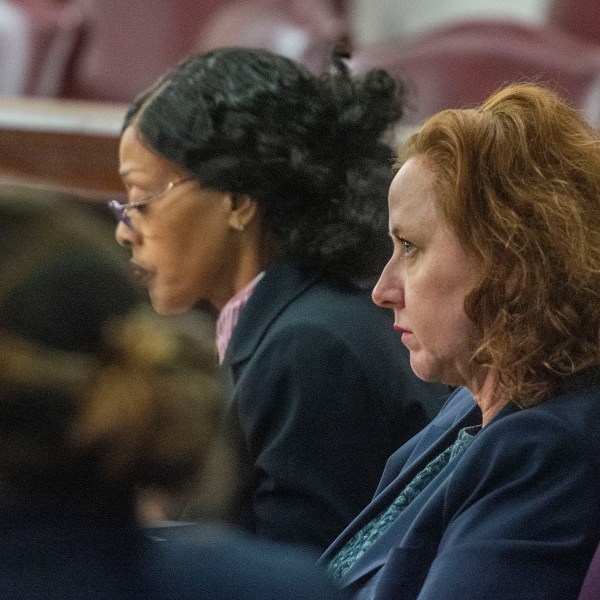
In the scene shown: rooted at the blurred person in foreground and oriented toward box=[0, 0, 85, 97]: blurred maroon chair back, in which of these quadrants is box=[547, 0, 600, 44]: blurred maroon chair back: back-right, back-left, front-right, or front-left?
front-right

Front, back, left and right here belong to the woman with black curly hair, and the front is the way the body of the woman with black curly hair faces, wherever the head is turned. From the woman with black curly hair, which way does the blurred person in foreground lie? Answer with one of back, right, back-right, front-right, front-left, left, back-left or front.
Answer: left

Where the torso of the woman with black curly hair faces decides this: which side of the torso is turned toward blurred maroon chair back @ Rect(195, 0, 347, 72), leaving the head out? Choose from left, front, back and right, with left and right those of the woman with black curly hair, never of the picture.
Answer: right

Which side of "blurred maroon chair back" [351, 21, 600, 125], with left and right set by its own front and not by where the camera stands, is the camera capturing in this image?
front

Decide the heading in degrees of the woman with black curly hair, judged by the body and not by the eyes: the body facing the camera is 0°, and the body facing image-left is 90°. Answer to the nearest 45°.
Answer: approximately 90°

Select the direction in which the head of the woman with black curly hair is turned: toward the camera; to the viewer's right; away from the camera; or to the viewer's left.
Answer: to the viewer's left

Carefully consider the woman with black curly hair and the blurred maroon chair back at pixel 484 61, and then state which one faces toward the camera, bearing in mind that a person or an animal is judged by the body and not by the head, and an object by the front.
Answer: the blurred maroon chair back

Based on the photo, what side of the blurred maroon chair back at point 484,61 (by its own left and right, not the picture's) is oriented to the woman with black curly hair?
front

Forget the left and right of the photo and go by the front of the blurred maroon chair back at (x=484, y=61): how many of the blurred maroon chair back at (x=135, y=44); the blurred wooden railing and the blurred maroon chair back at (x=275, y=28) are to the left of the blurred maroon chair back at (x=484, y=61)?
0

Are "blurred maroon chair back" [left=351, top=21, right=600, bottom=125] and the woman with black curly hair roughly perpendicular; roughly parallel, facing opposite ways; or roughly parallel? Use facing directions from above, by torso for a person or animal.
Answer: roughly perpendicular

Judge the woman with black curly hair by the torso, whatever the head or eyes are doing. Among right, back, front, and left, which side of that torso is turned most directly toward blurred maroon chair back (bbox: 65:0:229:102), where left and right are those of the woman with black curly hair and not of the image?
right

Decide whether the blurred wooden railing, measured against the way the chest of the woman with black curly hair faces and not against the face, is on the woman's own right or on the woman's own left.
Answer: on the woman's own right
